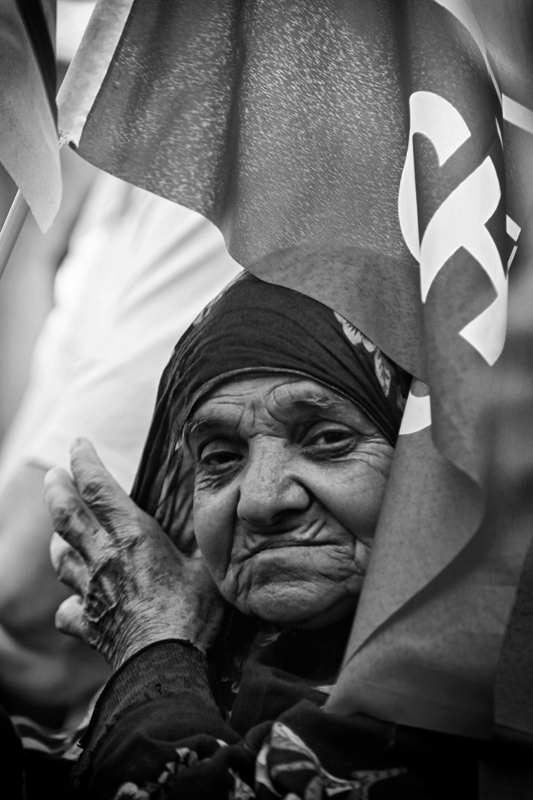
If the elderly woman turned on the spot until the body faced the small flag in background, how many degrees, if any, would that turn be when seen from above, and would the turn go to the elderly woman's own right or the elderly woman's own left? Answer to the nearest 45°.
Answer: approximately 135° to the elderly woman's own right

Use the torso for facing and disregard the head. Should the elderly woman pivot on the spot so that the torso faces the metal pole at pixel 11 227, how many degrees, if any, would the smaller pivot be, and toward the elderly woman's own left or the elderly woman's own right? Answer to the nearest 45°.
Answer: approximately 135° to the elderly woman's own right

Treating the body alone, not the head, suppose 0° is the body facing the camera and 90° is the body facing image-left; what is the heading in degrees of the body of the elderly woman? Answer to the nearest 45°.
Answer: approximately 0°
